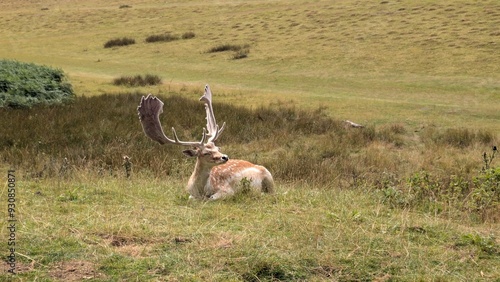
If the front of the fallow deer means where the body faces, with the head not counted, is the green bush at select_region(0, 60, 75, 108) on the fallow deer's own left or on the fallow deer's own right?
on the fallow deer's own right

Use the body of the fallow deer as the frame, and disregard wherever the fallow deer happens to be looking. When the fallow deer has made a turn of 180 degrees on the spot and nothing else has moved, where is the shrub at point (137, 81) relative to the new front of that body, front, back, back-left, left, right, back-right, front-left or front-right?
front-left

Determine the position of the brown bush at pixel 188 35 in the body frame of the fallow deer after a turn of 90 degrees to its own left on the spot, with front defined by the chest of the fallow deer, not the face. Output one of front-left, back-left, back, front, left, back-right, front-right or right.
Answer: back-left

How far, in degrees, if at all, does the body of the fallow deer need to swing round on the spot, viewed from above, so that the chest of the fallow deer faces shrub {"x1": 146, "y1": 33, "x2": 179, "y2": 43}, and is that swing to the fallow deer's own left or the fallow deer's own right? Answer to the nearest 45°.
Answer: approximately 135° to the fallow deer's own right

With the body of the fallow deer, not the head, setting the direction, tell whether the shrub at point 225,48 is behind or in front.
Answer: behind

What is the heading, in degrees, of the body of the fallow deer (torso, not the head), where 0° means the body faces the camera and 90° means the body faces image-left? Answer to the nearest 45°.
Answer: approximately 45°
